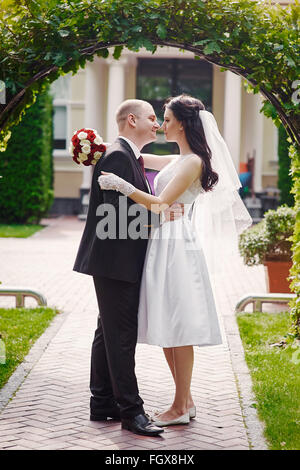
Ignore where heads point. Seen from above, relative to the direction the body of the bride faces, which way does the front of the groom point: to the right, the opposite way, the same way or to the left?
the opposite way

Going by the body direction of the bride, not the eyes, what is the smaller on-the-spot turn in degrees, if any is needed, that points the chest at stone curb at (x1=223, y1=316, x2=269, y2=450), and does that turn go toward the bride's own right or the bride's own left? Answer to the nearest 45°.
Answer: approximately 135° to the bride's own right

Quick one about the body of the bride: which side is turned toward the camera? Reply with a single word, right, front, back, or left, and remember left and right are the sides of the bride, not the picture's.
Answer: left

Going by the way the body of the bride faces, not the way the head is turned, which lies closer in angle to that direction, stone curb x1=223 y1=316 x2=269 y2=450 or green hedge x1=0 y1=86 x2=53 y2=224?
the green hedge

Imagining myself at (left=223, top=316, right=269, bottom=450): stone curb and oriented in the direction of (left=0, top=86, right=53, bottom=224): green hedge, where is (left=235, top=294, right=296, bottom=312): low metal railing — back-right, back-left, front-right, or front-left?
front-right

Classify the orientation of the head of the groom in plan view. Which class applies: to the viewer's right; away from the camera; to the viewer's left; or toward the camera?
to the viewer's right

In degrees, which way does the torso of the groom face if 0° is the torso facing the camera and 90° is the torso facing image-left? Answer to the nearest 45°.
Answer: approximately 270°

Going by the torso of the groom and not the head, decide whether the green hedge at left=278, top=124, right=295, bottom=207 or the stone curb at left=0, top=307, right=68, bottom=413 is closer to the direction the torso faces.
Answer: the green hedge

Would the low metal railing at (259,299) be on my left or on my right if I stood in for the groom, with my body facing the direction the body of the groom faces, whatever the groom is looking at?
on my left

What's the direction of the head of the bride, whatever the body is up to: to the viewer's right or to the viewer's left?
to the viewer's left

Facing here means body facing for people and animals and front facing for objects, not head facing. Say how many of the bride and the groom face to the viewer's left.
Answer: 1
